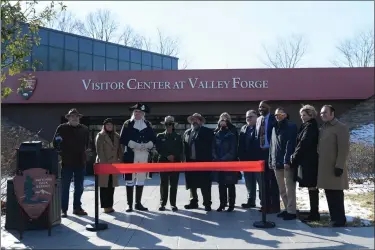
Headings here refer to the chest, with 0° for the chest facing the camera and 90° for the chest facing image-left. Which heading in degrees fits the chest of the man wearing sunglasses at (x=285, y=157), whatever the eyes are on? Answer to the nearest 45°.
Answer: approximately 45°

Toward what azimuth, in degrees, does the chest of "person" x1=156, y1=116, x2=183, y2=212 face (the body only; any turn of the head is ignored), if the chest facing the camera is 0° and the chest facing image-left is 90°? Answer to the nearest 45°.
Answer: approximately 0°

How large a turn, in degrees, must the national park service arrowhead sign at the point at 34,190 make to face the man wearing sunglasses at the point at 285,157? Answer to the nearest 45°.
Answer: approximately 90° to its left

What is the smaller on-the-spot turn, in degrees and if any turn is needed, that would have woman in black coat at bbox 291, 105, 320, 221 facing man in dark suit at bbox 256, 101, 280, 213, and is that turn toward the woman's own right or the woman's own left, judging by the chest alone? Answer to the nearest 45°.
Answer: approximately 45° to the woman's own right

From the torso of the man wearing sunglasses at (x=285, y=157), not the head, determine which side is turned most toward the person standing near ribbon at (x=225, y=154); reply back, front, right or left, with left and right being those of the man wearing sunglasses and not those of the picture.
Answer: right

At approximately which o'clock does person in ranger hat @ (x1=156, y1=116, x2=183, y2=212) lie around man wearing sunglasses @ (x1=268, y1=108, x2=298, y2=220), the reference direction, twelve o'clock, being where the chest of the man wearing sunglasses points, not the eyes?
The person in ranger hat is roughly at 2 o'clock from the man wearing sunglasses.

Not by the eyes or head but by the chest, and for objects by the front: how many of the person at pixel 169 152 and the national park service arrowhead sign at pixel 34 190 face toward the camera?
2
